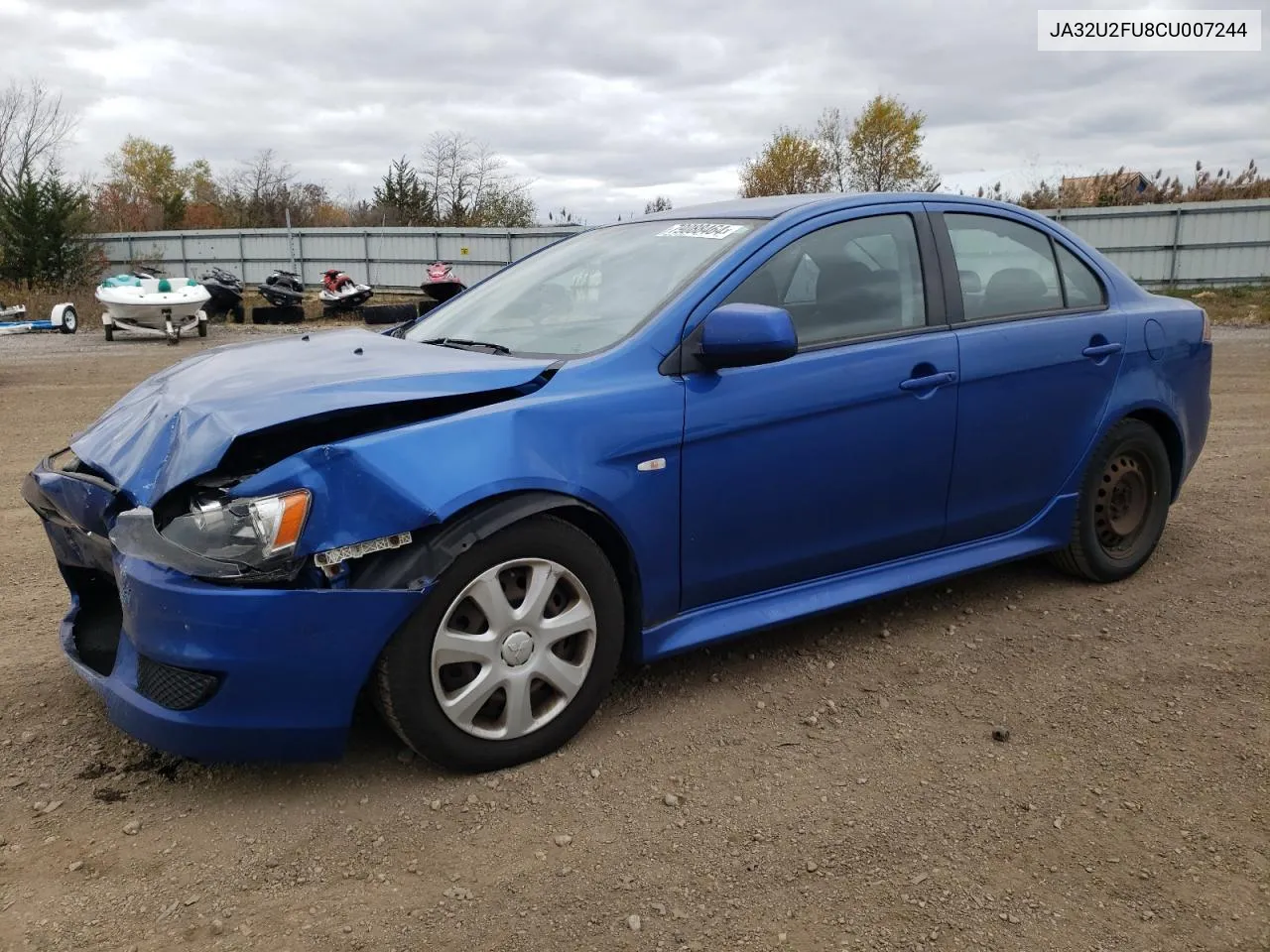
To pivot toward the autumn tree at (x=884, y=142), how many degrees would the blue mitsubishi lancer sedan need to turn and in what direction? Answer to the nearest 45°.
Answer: approximately 135° to its right

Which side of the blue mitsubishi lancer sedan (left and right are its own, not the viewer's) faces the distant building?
back

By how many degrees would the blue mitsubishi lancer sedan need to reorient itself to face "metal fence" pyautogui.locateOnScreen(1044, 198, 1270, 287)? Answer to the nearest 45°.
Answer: approximately 180°

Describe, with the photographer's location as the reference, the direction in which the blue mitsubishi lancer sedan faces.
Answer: facing the viewer and to the left of the viewer

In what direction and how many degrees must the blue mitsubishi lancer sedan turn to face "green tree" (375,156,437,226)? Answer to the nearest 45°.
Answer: approximately 135° to its right

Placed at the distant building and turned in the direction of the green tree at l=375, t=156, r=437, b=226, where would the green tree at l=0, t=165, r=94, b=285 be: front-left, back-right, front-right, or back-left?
front-left

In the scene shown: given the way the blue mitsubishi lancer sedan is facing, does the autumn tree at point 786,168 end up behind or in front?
behind
